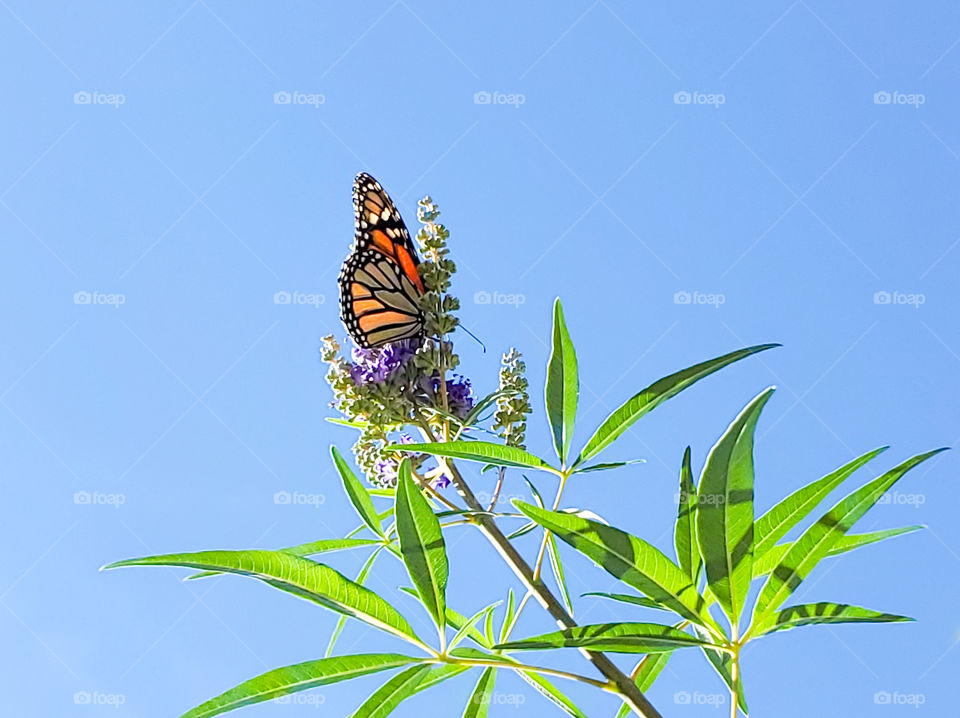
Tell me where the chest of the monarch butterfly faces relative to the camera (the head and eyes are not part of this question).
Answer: to the viewer's right

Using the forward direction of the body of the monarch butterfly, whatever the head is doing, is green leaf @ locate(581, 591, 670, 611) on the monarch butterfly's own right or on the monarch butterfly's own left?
on the monarch butterfly's own right
